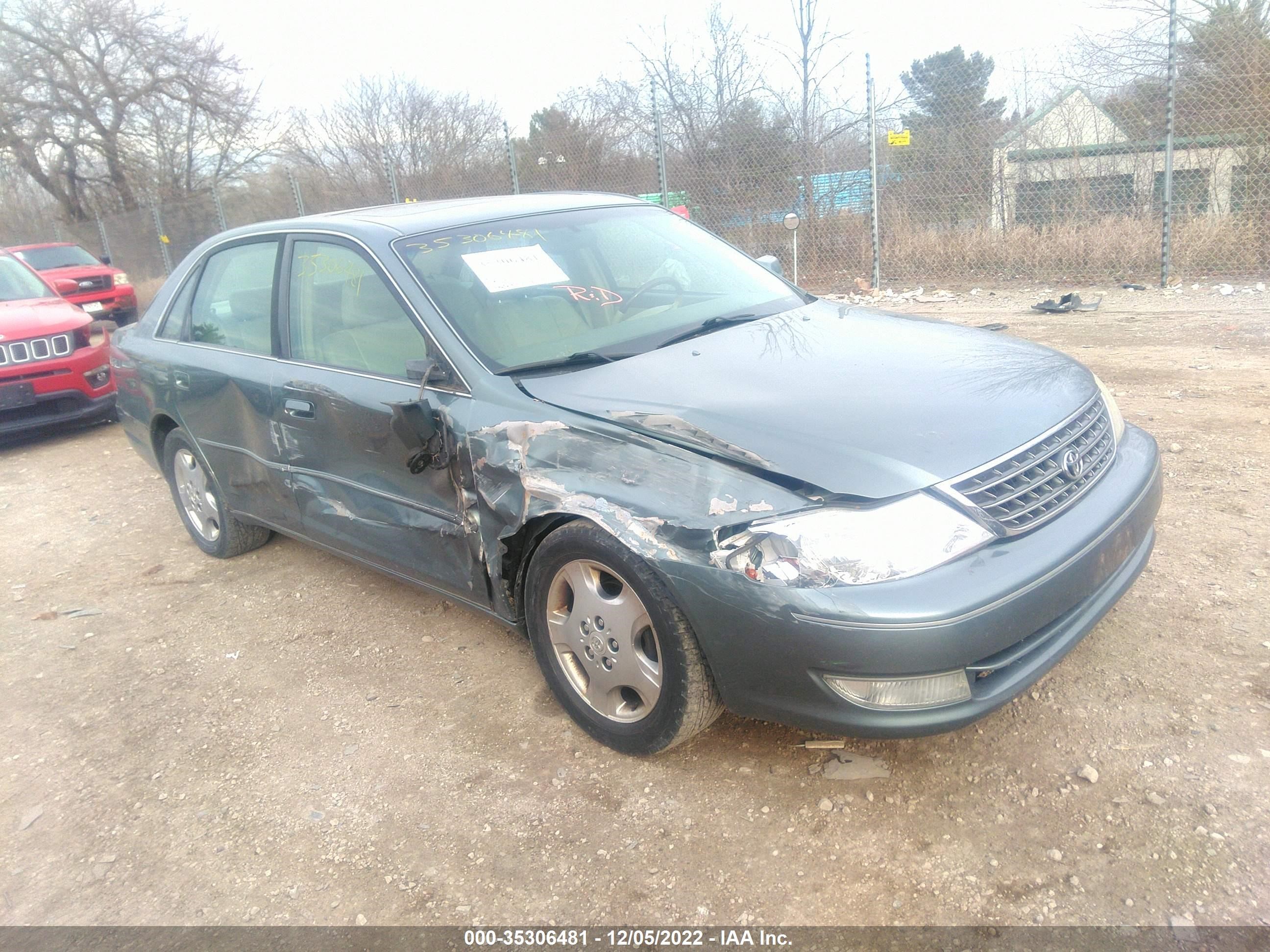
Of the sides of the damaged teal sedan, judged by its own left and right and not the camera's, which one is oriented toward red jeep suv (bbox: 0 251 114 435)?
back

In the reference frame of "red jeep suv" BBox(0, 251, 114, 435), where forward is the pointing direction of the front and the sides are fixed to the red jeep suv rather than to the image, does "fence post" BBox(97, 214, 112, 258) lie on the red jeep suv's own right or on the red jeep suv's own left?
on the red jeep suv's own left

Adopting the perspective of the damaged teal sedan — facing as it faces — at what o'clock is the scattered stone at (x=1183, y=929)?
The scattered stone is roughly at 12 o'clock from the damaged teal sedan.

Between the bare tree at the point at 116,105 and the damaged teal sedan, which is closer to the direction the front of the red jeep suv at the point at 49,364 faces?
the damaged teal sedan

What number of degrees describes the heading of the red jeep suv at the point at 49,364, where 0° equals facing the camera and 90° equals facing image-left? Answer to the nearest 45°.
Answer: approximately 315°

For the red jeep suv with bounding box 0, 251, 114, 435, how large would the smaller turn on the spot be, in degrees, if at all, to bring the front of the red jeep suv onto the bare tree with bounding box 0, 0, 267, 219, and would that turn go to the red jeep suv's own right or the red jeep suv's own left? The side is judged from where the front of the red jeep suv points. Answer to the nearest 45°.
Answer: approximately 135° to the red jeep suv's own left

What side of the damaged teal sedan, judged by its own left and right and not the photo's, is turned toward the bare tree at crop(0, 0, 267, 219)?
back

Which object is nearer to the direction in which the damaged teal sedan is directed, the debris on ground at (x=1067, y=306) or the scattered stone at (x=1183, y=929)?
the scattered stone

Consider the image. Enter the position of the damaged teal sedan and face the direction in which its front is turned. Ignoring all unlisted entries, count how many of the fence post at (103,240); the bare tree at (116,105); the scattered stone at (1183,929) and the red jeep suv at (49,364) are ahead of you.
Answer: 1

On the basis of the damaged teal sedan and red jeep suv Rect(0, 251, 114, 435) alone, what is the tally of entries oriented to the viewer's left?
0

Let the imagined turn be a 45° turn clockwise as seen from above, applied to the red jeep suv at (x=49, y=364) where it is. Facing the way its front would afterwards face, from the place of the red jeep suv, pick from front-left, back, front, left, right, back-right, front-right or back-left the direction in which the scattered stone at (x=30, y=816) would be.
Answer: front

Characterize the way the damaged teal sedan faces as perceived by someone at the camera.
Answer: facing the viewer and to the right of the viewer
